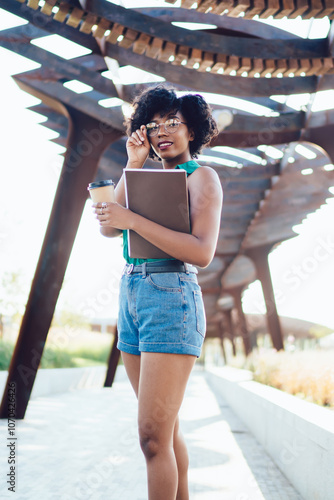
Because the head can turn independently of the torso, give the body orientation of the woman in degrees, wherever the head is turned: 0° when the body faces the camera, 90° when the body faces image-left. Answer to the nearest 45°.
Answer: approximately 45°
